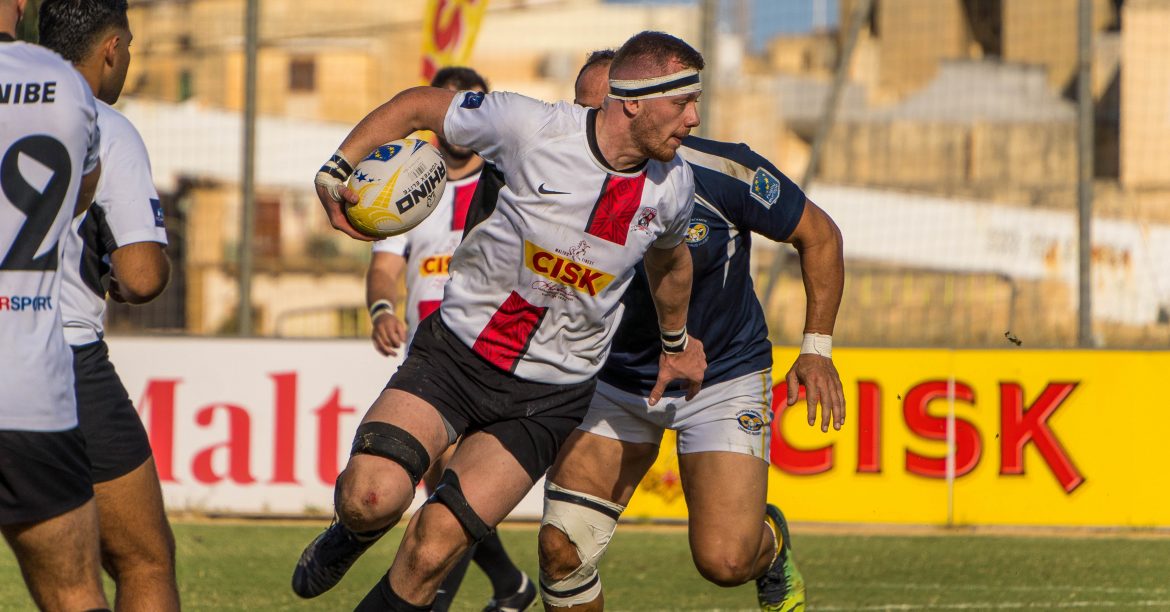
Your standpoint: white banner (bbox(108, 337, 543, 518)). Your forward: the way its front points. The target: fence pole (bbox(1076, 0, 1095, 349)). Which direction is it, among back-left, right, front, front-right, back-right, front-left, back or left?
left

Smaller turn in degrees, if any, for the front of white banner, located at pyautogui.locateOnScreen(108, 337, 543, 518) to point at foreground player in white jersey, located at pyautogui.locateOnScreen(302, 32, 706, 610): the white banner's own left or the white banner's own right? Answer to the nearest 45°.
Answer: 0° — it already faces them

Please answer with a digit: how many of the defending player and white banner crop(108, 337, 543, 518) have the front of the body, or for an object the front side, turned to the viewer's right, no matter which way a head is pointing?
0

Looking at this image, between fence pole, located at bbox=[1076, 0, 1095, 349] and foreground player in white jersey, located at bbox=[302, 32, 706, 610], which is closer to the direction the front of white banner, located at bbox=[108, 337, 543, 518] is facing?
the foreground player in white jersey

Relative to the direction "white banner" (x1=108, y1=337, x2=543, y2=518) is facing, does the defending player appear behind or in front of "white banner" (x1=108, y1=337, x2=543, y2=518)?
in front

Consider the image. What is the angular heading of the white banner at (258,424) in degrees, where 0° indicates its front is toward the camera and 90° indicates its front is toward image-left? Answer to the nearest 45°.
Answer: approximately 0°

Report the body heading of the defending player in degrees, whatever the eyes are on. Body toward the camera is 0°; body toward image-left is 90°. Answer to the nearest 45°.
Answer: approximately 45°

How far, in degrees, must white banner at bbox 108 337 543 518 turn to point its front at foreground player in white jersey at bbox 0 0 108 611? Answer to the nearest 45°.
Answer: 0° — it already faces them

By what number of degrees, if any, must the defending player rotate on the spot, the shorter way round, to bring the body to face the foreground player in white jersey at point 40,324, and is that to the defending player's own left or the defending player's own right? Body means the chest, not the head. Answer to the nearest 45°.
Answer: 0° — they already face them

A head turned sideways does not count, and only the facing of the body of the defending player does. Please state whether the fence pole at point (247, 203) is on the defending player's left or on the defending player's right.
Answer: on the defending player's right

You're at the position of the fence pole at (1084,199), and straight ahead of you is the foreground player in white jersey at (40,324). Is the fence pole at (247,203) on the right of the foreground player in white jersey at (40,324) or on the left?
right

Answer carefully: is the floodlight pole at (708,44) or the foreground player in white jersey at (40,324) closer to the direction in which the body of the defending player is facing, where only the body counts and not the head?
the foreground player in white jersey

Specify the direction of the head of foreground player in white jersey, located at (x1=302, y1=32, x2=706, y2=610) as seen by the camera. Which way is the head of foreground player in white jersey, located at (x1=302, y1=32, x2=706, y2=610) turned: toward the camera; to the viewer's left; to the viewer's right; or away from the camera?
to the viewer's right

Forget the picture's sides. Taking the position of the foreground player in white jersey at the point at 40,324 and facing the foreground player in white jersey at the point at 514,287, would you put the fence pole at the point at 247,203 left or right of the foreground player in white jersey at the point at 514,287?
left
